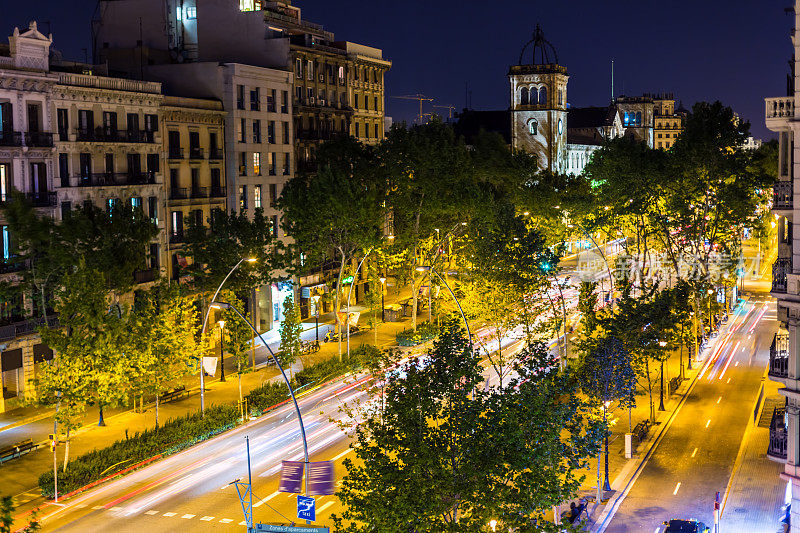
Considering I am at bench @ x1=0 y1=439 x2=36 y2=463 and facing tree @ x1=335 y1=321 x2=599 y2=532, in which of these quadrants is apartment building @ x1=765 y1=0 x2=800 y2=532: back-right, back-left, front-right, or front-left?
front-left

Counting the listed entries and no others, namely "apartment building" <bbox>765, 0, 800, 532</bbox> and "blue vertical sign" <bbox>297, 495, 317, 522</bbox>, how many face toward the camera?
1

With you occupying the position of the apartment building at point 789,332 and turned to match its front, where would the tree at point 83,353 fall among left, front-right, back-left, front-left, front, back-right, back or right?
front

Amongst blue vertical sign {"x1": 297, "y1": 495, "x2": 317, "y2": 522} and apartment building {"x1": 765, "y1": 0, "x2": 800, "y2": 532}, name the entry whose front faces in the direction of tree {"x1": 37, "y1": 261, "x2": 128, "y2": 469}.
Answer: the apartment building

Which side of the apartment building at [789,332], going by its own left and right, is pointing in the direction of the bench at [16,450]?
front

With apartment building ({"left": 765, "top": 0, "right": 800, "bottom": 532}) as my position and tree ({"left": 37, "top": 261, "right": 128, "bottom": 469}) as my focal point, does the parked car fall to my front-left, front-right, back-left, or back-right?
front-left

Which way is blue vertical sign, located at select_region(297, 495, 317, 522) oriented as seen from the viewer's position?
toward the camera

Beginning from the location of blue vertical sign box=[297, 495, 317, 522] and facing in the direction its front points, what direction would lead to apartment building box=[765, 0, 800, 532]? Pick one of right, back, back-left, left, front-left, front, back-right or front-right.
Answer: left

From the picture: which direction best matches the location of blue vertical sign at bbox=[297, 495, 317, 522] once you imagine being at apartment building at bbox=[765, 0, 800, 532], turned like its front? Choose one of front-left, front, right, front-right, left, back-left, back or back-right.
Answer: front-left

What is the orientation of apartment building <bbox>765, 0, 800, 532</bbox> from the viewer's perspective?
to the viewer's left

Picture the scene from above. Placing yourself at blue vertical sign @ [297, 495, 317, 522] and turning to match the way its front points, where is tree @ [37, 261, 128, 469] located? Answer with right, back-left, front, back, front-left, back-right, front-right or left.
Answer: back-right

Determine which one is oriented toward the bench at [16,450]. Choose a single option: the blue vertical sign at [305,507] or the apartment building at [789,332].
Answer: the apartment building

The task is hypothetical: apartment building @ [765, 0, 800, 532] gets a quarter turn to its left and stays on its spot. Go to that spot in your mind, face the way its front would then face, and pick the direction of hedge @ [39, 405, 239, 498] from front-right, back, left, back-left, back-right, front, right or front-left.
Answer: right

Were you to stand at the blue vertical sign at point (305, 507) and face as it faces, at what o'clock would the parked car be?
The parked car is roughly at 9 o'clock from the blue vertical sign.
